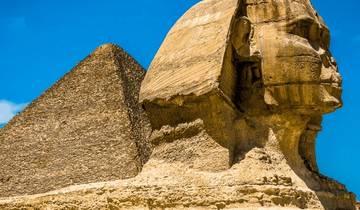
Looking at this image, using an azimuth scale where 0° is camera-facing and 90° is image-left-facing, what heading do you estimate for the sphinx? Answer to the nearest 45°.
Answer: approximately 270°
